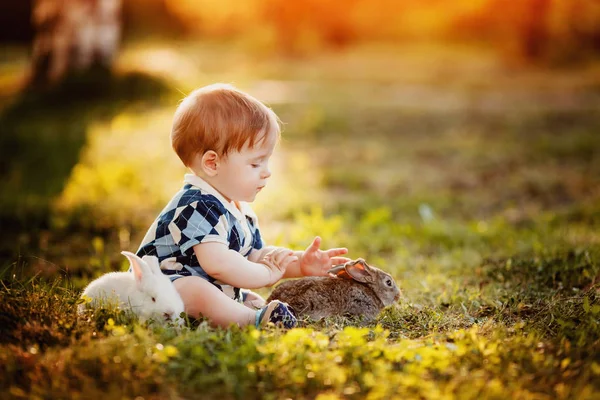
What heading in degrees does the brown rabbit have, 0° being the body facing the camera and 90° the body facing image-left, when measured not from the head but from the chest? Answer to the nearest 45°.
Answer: approximately 270°

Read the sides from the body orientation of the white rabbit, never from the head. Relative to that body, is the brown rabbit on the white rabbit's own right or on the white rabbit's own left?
on the white rabbit's own left

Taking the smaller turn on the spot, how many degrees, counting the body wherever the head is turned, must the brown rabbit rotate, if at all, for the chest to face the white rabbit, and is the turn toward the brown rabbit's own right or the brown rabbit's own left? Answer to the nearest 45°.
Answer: approximately 135° to the brown rabbit's own right

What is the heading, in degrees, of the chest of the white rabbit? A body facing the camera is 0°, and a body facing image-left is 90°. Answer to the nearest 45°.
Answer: approximately 315°

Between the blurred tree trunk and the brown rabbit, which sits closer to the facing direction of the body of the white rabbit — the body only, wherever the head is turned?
the brown rabbit
